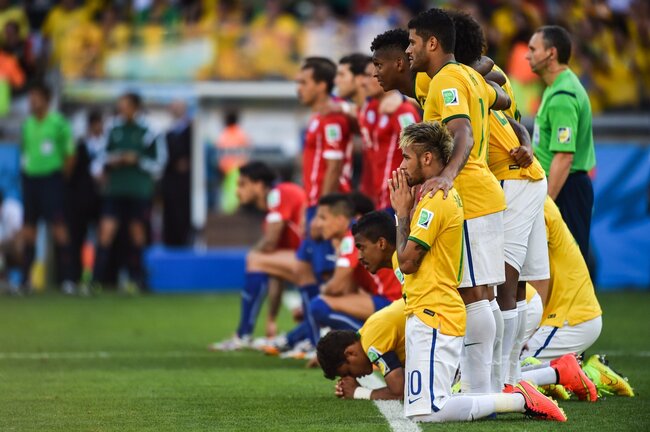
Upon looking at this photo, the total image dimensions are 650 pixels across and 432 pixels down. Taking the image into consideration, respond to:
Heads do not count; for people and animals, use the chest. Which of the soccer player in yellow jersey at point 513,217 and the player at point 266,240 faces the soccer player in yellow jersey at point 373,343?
the soccer player in yellow jersey at point 513,217

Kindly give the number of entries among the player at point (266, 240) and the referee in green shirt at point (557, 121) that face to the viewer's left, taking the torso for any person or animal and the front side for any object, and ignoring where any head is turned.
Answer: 2

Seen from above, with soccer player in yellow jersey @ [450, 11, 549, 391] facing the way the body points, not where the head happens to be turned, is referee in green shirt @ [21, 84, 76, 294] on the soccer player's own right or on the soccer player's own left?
on the soccer player's own right

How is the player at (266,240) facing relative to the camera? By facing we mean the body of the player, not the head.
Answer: to the viewer's left

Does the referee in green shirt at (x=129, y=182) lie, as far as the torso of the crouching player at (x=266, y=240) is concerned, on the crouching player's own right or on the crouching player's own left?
on the crouching player's own right

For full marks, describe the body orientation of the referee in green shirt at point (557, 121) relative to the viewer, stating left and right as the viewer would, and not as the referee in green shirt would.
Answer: facing to the left of the viewer

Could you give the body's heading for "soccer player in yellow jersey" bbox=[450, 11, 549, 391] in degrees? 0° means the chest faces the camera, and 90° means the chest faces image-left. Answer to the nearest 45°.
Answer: approximately 90°

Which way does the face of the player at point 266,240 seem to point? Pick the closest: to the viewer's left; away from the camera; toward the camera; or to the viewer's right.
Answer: to the viewer's left

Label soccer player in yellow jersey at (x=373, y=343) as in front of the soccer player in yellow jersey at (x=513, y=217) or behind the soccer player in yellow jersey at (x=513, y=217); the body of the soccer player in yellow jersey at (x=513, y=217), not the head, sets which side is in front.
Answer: in front
